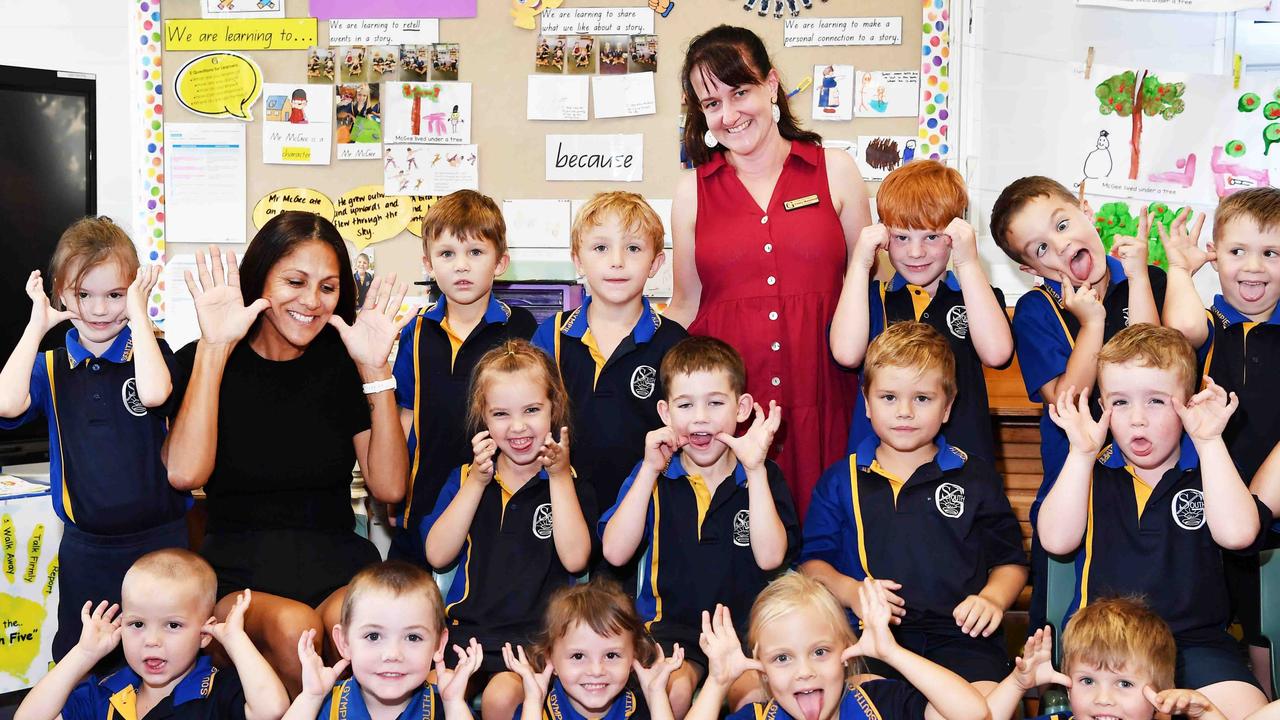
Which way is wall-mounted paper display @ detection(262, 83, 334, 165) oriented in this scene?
toward the camera

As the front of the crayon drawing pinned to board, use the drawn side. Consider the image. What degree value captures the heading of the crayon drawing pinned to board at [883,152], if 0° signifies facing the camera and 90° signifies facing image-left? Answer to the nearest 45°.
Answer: approximately 0°

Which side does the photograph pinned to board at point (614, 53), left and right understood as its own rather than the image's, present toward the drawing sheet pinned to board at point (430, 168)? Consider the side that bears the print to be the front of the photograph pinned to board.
right

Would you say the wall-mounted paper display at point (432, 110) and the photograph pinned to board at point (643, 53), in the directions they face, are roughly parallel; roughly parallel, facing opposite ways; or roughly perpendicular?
roughly parallel

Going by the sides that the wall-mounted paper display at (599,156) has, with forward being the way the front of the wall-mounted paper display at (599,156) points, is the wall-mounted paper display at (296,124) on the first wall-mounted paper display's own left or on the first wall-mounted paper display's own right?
on the first wall-mounted paper display's own right

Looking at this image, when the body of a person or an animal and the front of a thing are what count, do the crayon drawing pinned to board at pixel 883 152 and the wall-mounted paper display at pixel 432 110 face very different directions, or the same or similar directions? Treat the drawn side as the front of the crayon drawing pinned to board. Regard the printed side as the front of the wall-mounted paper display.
same or similar directions

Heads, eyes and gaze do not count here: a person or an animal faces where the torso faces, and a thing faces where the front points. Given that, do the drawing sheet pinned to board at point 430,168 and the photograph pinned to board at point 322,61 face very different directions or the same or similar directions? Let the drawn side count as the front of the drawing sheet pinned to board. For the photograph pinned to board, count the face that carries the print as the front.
same or similar directions

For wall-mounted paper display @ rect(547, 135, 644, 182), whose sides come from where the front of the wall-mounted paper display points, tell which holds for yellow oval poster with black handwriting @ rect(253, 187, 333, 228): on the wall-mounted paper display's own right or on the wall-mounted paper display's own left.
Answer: on the wall-mounted paper display's own right

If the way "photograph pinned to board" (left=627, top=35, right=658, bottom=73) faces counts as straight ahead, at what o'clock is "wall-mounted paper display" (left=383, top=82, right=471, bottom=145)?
The wall-mounted paper display is roughly at 3 o'clock from the photograph pinned to board.

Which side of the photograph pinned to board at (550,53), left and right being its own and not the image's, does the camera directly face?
front

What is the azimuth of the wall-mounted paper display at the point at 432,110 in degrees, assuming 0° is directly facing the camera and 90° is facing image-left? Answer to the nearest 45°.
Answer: approximately 0°

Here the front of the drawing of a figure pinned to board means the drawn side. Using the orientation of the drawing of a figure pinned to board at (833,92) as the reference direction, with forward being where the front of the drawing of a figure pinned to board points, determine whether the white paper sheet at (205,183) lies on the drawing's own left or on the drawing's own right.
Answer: on the drawing's own right

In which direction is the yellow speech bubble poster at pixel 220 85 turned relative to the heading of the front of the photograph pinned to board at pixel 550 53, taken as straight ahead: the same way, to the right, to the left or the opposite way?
the same way

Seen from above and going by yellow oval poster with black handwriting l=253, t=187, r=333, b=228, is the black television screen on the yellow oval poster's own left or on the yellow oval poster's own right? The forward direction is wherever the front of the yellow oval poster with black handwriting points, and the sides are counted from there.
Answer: on the yellow oval poster's own right

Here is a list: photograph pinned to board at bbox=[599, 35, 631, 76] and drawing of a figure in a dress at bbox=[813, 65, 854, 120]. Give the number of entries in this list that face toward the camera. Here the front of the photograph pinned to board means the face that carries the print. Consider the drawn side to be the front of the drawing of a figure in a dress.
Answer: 2

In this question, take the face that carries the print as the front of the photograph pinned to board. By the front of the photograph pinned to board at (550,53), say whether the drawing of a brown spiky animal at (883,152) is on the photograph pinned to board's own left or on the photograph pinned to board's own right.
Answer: on the photograph pinned to board's own left

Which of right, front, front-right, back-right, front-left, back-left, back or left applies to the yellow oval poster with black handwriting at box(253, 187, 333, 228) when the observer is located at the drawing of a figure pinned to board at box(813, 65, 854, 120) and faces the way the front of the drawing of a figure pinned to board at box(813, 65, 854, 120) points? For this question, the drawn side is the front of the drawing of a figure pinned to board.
right

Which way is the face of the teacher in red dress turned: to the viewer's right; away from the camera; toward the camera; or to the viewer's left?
toward the camera
